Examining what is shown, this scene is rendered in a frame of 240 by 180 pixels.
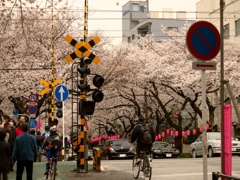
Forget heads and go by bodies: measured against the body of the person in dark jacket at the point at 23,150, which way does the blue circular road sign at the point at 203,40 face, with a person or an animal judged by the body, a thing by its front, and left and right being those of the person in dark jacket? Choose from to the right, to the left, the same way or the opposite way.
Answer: the opposite way

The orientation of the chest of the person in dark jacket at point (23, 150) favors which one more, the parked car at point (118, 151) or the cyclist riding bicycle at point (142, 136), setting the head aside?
the parked car

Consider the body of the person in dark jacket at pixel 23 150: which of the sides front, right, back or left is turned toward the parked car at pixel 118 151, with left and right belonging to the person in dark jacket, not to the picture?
front

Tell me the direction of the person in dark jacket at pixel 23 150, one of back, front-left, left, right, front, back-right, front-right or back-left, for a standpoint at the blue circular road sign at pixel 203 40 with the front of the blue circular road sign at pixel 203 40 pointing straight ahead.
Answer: back-right

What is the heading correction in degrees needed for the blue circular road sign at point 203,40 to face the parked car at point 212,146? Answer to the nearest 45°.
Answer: approximately 180°

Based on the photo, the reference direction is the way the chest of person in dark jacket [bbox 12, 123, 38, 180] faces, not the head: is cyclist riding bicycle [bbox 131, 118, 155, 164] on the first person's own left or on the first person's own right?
on the first person's own right

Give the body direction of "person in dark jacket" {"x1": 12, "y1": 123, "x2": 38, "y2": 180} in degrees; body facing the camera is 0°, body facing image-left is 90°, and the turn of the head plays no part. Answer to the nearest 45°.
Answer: approximately 180°

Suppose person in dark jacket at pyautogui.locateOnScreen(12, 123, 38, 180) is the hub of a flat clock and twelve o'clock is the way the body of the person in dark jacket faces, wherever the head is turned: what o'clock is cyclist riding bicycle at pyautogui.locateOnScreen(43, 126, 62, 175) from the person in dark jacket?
The cyclist riding bicycle is roughly at 1 o'clock from the person in dark jacket.

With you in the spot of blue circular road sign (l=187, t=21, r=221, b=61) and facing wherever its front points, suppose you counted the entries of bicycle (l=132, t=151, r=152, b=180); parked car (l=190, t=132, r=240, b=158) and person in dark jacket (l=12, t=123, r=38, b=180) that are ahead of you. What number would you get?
0

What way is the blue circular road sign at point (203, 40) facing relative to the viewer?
toward the camera

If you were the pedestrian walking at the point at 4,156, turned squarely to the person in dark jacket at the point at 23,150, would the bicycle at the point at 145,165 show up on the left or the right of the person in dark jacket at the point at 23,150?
left

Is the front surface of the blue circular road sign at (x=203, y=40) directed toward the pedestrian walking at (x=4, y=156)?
no

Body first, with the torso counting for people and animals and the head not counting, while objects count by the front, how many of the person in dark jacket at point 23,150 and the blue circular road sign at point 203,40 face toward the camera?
1
